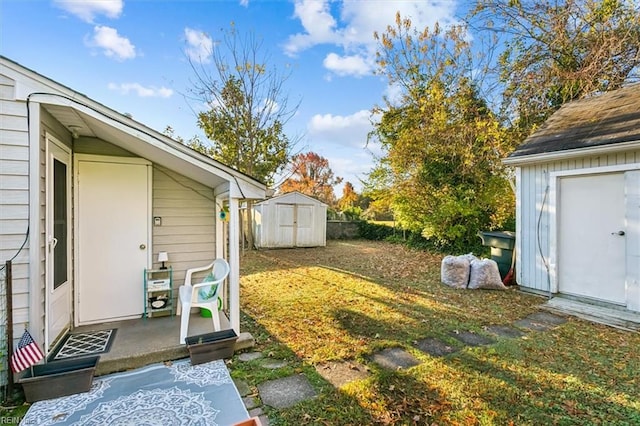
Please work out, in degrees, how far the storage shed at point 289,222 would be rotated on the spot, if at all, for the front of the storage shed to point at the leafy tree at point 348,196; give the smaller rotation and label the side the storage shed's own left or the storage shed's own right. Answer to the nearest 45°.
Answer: approximately 180°

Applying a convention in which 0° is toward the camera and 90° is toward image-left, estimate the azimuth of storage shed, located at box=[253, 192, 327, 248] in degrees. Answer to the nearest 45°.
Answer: approximately 0°

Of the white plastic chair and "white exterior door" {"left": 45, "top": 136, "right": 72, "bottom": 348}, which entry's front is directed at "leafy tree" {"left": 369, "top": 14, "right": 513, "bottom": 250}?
the white exterior door

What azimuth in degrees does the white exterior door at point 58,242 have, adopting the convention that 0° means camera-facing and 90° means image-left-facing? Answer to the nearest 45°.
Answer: approximately 270°

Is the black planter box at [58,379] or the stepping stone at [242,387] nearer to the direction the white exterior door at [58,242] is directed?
the stepping stone
